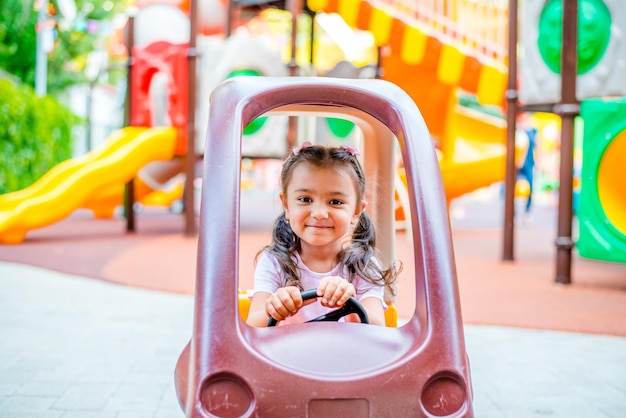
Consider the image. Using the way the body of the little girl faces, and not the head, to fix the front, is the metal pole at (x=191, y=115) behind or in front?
behind

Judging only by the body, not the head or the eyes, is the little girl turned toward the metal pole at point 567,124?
no

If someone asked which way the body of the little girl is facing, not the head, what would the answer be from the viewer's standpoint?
toward the camera

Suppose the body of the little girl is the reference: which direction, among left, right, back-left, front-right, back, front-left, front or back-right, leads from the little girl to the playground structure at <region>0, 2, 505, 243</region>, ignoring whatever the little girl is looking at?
back

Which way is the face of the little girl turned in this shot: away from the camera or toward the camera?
toward the camera

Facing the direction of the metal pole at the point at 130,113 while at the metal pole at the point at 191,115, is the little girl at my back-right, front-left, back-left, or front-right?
back-left

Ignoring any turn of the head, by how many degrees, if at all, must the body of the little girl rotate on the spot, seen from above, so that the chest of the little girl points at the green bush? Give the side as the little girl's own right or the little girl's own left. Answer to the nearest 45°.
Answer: approximately 135° to the little girl's own right

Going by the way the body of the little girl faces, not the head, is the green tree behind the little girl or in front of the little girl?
behind
